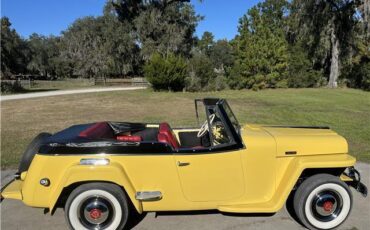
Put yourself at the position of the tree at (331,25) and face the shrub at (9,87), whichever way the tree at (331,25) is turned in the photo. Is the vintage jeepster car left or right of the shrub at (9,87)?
left

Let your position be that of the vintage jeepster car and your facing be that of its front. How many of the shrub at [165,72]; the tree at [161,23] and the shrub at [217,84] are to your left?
3

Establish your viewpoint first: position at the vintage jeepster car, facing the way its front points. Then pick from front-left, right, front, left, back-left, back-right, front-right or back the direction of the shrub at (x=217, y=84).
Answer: left

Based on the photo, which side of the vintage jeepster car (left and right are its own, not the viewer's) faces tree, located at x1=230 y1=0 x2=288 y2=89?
left

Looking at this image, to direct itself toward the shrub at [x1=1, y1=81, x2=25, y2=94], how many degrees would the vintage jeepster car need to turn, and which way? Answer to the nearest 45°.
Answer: approximately 135° to its left

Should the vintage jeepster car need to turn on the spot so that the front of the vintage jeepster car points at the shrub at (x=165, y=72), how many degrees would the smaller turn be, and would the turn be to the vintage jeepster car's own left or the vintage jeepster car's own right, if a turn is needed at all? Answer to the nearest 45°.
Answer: approximately 90° to the vintage jeepster car's own left

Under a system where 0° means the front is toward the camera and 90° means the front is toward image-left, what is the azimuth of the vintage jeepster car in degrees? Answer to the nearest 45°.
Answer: approximately 270°

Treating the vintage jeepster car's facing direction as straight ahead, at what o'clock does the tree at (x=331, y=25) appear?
The tree is roughly at 10 o'clock from the vintage jeepster car.

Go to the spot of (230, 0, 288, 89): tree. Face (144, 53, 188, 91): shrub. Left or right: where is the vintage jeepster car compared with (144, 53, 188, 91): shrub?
left

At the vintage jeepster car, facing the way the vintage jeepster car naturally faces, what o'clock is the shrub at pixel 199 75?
The shrub is roughly at 9 o'clock from the vintage jeepster car.
